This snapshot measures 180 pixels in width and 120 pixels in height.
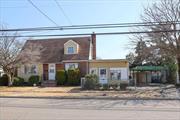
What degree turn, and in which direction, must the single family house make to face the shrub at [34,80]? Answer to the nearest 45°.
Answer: approximately 90° to its right

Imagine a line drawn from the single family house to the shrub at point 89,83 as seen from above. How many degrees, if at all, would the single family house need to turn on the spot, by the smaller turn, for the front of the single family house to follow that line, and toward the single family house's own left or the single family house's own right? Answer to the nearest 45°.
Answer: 0° — it already faces it

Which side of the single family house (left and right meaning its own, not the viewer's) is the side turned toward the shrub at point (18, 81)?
right

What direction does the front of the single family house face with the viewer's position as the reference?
facing the viewer

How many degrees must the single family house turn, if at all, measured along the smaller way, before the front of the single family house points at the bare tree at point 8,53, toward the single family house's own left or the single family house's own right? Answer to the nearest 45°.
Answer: approximately 45° to the single family house's own right
